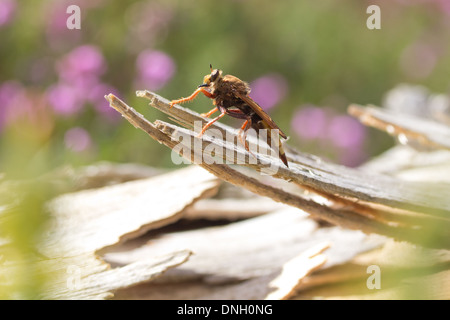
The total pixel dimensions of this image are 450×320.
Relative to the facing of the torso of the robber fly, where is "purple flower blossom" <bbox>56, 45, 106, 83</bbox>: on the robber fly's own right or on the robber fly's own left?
on the robber fly's own right

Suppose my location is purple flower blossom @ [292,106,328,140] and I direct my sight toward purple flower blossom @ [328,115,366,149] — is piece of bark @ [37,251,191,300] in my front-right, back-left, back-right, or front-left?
back-right

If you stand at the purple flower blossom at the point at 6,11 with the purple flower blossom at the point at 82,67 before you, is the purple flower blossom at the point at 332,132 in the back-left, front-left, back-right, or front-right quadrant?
front-left

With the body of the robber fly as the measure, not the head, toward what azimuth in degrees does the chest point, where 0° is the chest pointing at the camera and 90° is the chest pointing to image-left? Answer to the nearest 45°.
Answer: approximately 90°

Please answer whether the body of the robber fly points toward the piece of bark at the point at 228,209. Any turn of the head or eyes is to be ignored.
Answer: no

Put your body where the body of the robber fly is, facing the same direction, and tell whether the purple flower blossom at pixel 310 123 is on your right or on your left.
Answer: on your right

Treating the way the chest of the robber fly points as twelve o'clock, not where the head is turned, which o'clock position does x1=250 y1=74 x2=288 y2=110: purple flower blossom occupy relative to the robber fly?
The purple flower blossom is roughly at 3 o'clock from the robber fly.

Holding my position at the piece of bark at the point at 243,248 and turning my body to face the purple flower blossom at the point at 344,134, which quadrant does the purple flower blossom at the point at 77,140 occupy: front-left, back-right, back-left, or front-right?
front-left

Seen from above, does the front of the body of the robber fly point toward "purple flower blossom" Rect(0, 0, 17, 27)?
no
